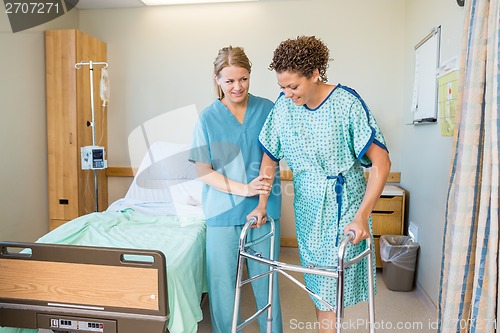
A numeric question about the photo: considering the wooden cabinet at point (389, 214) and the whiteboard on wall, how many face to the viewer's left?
1

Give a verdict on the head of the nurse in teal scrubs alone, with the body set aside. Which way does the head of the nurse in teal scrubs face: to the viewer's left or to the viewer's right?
to the viewer's right

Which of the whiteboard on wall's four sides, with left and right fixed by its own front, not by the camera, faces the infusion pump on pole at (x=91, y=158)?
front

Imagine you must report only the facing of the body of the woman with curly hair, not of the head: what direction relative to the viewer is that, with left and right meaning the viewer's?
facing the viewer and to the left of the viewer

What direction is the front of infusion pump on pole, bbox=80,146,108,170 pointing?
toward the camera

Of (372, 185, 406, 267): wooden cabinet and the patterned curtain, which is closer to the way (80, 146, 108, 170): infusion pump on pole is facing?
the patterned curtain

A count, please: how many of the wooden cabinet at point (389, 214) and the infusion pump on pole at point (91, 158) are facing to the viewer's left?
0

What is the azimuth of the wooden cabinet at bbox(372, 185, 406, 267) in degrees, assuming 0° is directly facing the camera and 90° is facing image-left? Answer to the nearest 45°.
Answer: approximately 0°

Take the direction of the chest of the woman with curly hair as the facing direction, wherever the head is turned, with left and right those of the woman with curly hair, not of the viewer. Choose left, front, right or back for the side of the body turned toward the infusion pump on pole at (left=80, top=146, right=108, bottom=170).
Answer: right

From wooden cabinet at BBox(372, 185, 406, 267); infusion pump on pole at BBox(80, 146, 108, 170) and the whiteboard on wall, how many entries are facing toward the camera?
2

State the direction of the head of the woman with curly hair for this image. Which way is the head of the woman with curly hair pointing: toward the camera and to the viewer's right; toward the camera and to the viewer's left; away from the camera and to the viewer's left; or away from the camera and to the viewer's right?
toward the camera and to the viewer's left

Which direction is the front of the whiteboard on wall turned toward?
to the viewer's left
